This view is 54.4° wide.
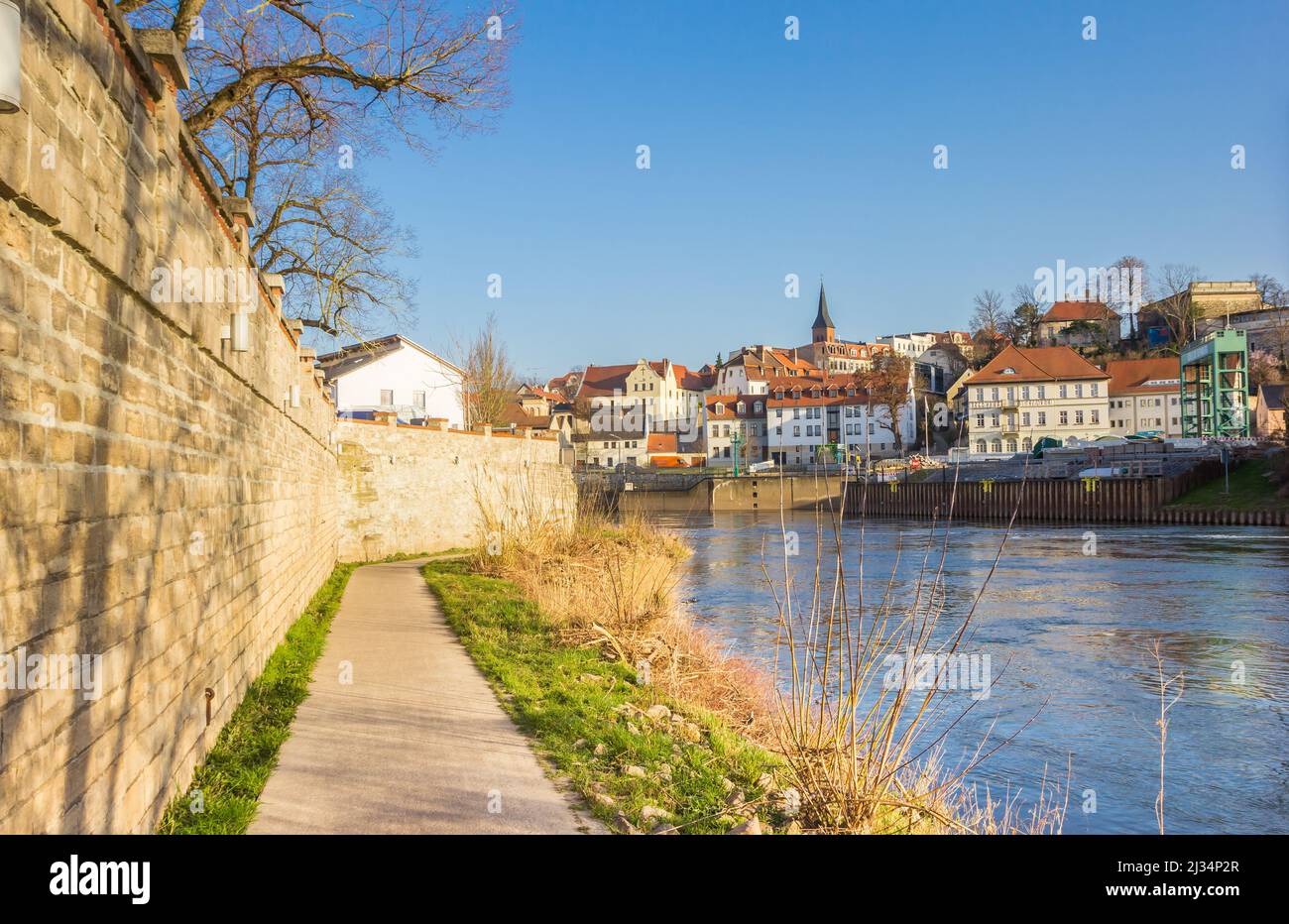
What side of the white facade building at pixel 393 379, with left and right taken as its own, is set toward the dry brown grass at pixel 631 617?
front

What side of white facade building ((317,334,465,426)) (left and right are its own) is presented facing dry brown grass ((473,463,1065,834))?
front

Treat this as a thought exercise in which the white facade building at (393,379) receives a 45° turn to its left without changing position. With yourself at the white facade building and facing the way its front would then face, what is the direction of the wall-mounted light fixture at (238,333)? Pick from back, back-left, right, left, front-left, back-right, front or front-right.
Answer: front-right

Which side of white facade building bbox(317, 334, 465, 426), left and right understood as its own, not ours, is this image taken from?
front

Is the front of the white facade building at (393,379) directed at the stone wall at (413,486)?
yes

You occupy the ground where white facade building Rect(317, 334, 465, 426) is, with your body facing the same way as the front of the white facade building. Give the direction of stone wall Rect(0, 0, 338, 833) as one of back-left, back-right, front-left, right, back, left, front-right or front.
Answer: front
